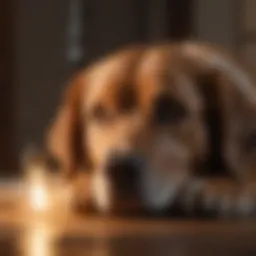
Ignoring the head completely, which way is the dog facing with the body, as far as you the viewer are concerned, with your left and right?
facing the viewer and to the left of the viewer
